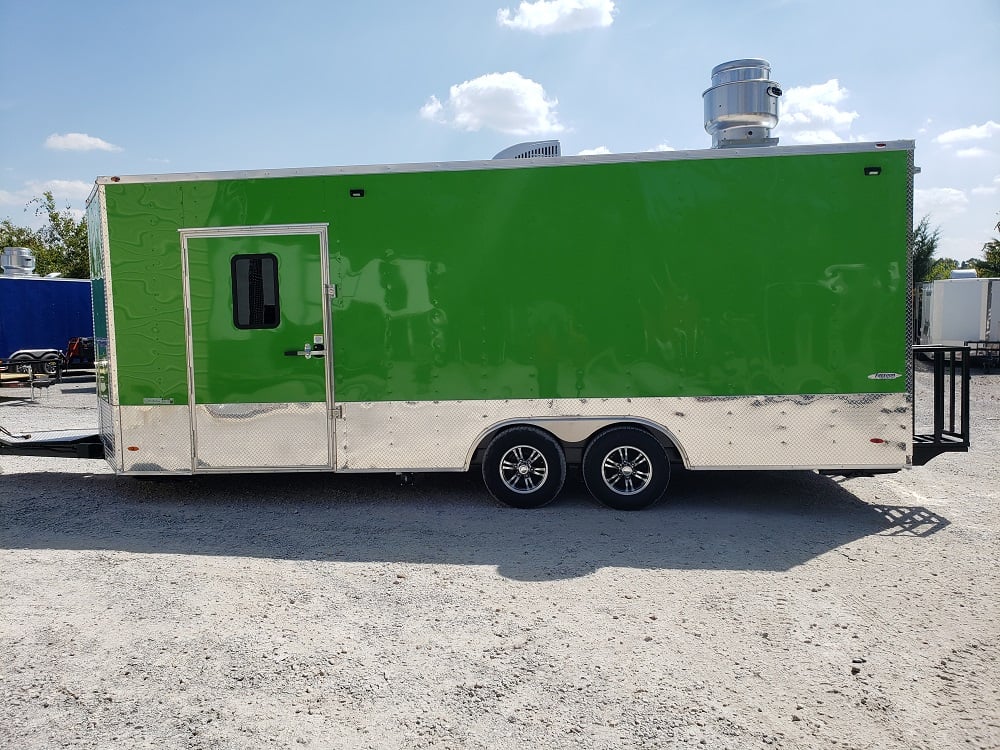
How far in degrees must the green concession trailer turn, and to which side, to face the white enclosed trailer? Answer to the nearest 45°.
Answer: approximately 135° to its right

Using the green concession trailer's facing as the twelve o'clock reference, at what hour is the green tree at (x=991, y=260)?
The green tree is roughly at 4 o'clock from the green concession trailer.

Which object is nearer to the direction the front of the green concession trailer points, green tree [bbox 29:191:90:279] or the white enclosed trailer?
the green tree

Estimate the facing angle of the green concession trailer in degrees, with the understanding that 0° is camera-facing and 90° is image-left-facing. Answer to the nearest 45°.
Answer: approximately 90°

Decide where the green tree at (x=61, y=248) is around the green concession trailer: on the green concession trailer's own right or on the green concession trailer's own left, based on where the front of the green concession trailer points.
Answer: on the green concession trailer's own right

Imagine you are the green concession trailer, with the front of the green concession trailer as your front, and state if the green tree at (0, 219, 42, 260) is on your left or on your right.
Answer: on your right
